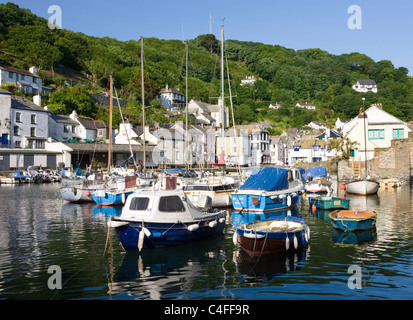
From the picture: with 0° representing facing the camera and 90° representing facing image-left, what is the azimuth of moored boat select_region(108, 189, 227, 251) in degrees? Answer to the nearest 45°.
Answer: approximately 45°

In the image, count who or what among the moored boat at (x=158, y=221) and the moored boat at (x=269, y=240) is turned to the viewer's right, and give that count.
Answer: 0

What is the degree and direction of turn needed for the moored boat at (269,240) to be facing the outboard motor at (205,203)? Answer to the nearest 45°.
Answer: approximately 90° to its right

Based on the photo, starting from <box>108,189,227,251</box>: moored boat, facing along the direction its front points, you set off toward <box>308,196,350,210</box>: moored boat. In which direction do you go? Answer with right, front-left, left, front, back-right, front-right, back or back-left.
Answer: back

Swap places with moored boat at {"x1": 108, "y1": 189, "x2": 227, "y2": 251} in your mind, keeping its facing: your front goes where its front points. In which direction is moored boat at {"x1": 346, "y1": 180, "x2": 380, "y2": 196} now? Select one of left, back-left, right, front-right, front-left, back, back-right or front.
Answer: back

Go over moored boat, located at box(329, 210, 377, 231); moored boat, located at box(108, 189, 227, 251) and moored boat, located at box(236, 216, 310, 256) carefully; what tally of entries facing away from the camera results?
0

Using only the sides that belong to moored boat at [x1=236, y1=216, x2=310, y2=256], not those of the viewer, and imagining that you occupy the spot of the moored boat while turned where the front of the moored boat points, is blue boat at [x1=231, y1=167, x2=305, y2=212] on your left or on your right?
on your right

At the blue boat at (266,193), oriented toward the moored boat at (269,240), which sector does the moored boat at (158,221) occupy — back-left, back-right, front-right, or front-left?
front-right

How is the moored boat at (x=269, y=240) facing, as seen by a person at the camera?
facing the viewer and to the left of the viewer

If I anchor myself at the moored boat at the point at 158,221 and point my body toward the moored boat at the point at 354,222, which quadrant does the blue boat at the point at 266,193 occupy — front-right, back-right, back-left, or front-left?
front-left

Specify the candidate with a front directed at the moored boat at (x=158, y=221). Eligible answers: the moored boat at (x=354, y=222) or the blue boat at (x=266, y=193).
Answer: the moored boat at (x=354, y=222)
